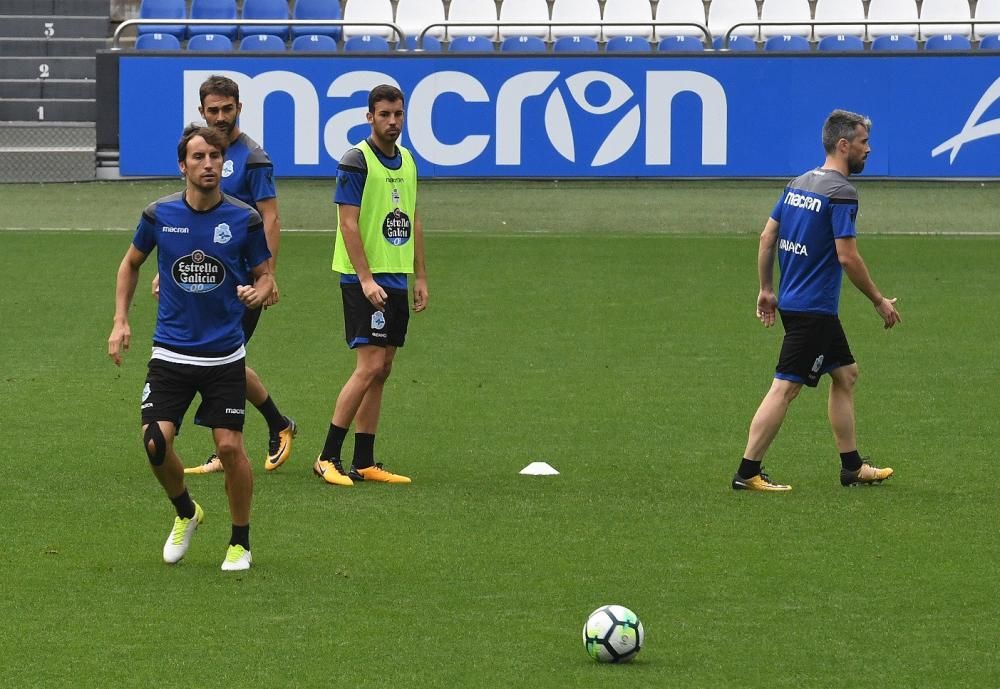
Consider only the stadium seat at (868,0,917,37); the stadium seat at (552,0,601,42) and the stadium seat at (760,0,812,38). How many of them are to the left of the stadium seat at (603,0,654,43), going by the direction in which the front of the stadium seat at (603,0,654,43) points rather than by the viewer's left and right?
2

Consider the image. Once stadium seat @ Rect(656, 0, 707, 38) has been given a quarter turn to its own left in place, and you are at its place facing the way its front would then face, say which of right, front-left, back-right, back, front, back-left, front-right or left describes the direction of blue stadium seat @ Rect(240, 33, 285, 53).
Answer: back-right

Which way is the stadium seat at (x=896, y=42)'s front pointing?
toward the camera

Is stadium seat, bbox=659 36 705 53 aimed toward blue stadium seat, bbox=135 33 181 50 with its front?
no

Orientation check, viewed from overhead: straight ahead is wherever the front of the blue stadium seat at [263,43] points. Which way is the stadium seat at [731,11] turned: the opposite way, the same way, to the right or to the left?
the same way

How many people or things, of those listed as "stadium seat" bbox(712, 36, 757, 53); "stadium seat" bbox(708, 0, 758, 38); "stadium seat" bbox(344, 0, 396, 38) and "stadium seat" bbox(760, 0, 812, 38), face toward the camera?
4

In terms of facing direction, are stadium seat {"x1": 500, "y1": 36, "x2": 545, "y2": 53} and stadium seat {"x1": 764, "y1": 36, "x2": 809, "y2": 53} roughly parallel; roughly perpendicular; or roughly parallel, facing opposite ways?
roughly parallel

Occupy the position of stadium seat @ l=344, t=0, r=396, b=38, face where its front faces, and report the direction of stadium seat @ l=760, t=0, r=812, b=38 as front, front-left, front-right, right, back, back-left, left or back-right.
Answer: left

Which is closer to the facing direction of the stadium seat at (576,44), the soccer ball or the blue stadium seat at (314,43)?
the soccer ball

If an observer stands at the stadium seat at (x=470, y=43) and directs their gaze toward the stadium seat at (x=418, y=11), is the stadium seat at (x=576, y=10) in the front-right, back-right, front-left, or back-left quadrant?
front-right

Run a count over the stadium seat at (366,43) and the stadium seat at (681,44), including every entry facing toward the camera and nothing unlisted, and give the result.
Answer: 2

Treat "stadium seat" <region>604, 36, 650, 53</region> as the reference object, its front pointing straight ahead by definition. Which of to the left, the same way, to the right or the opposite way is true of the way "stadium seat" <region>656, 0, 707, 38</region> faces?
the same way

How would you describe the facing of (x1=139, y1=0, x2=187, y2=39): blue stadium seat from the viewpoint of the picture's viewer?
facing the viewer

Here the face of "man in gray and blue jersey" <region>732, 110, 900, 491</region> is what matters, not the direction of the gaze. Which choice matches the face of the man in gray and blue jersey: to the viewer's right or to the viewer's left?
to the viewer's right

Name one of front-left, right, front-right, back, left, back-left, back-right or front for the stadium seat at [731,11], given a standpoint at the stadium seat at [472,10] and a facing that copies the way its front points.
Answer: left

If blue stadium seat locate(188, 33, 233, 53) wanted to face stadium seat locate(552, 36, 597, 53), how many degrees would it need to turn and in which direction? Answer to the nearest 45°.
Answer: approximately 90° to its left

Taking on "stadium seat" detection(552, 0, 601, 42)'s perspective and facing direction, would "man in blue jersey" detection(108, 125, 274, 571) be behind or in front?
in front

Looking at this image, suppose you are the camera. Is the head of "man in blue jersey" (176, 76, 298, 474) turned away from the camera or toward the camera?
toward the camera

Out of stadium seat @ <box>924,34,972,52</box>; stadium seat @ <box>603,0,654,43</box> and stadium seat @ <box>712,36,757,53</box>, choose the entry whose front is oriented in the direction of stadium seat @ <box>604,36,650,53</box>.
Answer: stadium seat @ <box>603,0,654,43</box>

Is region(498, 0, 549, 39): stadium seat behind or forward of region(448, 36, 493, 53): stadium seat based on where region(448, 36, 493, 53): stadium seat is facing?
behind

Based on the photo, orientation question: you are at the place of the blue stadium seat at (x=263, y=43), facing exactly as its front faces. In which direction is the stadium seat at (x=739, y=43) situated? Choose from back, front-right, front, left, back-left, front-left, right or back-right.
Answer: left
